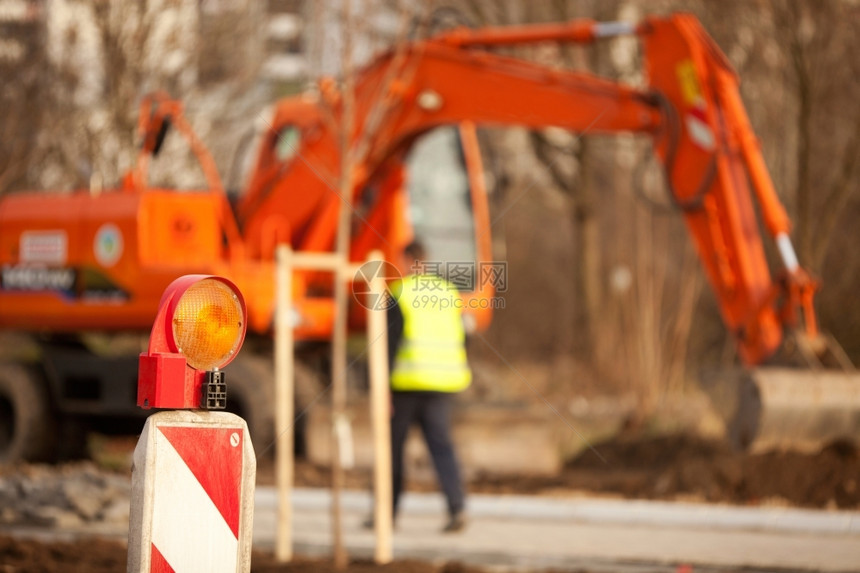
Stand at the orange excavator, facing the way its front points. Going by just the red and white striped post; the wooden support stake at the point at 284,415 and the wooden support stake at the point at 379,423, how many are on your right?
3

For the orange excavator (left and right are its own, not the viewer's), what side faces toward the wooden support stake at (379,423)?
right

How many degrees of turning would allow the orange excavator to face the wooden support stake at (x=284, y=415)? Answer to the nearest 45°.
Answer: approximately 90° to its right

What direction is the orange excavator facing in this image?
to the viewer's right

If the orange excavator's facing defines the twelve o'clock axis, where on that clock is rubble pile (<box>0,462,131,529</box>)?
The rubble pile is roughly at 4 o'clock from the orange excavator.

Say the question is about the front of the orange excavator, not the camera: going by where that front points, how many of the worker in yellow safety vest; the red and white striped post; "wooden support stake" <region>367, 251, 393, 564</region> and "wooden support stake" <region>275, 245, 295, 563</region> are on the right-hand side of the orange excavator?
4

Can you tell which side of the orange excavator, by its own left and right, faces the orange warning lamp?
right

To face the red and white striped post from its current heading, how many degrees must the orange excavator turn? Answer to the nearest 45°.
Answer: approximately 90° to its right
